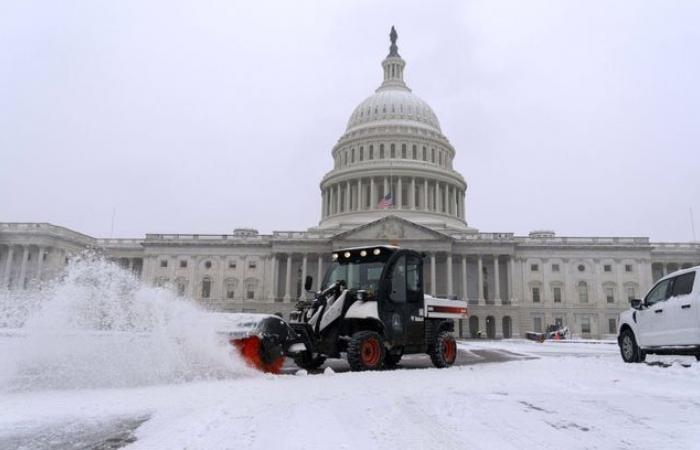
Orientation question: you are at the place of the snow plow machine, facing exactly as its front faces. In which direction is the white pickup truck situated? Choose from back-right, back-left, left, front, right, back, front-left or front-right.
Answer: back-left

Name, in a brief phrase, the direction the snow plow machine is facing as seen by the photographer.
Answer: facing the viewer and to the left of the viewer

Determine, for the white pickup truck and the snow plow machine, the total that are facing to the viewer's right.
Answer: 0

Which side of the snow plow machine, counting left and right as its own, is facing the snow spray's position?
front

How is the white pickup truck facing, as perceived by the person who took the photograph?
facing away from the viewer and to the left of the viewer
